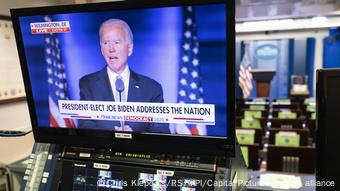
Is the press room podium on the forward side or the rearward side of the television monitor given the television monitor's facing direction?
on the rearward side

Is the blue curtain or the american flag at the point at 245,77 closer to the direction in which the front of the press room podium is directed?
the american flag

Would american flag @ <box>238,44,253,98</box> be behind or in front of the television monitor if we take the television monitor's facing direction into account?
behind

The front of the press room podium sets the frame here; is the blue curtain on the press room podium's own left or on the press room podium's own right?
on the press room podium's own left

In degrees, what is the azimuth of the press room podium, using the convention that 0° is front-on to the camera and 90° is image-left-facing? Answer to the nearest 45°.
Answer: approximately 0°

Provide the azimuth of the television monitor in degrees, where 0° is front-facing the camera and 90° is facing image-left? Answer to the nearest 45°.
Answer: approximately 45°

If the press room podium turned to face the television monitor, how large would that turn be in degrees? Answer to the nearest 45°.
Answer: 0° — it already faces it
